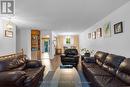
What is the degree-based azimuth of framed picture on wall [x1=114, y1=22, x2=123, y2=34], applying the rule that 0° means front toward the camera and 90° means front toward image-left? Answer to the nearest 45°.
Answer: approximately 45°

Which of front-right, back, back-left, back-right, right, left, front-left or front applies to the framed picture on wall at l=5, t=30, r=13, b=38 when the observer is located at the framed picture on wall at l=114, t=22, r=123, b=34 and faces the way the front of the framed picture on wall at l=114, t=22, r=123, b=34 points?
front-right
